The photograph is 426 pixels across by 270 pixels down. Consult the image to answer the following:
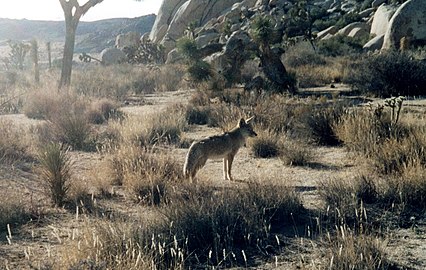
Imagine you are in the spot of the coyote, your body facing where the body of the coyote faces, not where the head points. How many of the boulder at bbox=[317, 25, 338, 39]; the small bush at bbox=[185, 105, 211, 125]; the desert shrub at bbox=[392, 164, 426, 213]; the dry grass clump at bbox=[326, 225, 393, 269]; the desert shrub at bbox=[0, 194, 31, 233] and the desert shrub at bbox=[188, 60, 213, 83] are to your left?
3

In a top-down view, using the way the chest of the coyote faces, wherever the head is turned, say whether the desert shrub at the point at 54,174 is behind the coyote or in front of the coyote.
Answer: behind

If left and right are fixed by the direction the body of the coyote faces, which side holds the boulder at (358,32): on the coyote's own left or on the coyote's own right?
on the coyote's own left

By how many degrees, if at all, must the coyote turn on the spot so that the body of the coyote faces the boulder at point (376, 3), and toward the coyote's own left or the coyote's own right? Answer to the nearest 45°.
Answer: approximately 90° to the coyote's own left

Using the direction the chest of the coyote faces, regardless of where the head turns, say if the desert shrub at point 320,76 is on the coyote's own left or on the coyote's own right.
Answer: on the coyote's own left

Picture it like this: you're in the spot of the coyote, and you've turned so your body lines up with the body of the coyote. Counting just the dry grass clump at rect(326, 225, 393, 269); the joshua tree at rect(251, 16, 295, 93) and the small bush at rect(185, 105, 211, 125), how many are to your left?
2

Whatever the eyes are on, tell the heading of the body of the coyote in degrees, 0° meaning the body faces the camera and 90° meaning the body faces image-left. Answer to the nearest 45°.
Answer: approximately 270°

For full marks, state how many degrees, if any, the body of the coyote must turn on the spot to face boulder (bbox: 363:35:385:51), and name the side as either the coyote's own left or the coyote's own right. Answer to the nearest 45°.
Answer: approximately 90° to the coyote's own left

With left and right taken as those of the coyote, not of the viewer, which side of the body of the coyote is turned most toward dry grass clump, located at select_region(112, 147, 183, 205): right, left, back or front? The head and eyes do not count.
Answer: back
